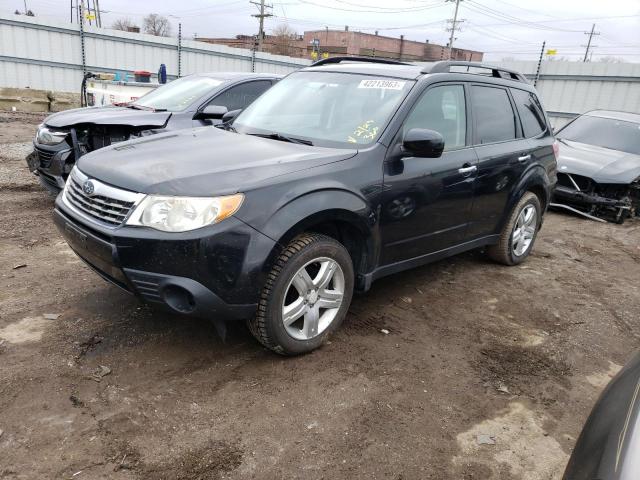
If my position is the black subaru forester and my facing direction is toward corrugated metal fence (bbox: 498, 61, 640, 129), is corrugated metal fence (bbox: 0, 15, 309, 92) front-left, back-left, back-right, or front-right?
front-left

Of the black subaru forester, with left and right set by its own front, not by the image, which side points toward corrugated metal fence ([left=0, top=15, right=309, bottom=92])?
right

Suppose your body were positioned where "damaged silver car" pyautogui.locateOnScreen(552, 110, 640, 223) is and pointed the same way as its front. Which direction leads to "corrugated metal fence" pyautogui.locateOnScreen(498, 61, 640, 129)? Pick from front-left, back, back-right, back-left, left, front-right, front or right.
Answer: back-right

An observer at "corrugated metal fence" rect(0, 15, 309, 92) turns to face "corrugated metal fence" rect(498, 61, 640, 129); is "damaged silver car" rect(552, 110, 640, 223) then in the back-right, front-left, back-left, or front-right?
front-right

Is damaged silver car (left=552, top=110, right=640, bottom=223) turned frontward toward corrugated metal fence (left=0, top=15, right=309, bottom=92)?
no

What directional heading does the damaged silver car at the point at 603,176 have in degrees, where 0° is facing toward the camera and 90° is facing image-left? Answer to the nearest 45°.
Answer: approximately 45°

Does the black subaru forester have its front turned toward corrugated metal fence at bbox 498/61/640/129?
no

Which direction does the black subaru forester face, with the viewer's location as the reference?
facing the viewer and to the left of the viewer

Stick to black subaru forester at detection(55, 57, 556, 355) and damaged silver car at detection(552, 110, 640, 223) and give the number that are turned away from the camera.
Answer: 0

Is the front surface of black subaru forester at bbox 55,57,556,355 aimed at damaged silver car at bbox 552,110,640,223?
no

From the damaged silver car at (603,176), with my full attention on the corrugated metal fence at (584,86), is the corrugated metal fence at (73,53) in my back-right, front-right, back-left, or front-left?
front-left
